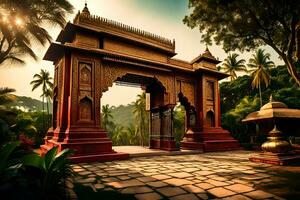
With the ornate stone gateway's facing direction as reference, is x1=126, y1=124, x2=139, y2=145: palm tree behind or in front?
behind

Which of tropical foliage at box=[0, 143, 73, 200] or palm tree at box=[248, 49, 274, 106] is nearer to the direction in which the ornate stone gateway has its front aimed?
the tropical foliage

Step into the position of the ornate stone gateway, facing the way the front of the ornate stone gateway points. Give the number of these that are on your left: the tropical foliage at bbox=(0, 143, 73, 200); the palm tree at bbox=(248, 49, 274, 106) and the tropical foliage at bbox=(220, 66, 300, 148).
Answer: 2

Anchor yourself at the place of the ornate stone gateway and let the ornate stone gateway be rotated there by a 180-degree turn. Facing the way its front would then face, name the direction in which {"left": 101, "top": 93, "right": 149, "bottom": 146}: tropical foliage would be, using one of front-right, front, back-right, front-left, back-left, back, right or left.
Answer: front-right
